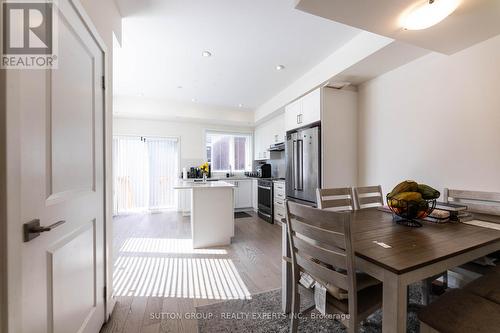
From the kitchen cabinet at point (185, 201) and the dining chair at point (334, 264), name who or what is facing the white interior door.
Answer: the kitchen cabinet

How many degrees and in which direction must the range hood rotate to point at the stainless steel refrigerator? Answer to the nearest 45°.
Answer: approximately 45° to its left

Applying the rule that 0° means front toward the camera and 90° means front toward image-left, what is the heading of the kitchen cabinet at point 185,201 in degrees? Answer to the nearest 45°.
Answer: approximately 0°

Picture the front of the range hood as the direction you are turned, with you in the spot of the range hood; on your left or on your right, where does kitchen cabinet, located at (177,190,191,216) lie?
on your right

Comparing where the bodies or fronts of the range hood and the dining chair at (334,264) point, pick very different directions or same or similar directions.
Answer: very different directions

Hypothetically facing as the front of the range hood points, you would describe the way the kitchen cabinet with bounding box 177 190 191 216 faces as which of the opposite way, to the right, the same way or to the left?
to the left

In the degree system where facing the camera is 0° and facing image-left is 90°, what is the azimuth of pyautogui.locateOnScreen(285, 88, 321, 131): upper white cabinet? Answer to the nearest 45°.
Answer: approximately 45°

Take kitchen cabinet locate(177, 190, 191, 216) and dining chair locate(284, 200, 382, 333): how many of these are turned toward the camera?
1

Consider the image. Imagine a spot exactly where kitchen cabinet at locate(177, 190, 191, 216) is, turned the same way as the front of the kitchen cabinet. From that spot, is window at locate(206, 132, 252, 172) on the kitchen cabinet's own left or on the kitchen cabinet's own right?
on the kitchen cabinet's own left

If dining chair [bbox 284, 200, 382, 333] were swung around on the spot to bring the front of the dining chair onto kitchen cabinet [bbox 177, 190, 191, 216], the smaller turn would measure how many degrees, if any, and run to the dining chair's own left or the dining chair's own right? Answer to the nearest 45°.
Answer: approximately 90° to the dining chair's own left
